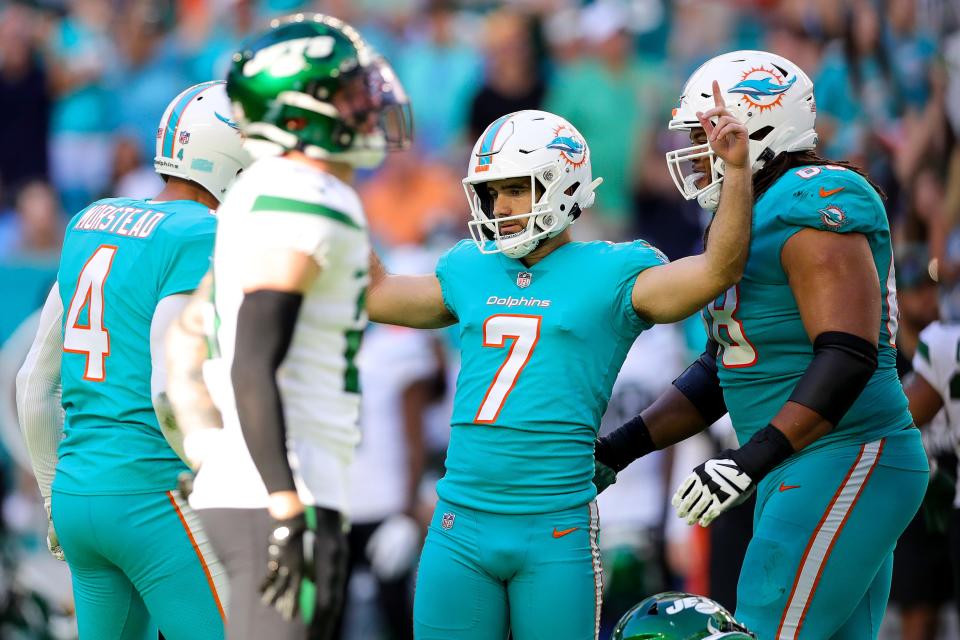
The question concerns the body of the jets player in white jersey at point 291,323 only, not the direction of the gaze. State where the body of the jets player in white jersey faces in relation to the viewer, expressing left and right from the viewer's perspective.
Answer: facing to the right of the viewer

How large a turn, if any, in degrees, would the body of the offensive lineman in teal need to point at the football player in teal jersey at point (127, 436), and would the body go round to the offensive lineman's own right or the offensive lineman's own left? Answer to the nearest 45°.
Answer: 0° — they already face them

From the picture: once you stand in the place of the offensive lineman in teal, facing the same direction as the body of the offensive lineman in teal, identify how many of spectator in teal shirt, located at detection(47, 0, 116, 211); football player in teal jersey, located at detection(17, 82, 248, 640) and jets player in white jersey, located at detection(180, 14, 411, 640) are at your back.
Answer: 0

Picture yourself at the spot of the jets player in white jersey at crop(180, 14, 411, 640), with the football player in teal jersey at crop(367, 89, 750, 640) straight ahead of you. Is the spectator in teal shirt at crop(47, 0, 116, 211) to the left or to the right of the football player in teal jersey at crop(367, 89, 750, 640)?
left

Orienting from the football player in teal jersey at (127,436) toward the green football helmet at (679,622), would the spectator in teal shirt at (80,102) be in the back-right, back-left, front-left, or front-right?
back-left

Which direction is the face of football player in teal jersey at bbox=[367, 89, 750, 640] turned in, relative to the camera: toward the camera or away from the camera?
toward the camera

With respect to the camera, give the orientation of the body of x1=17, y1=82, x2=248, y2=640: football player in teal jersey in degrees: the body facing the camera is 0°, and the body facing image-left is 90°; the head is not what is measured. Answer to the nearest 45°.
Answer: approximately 225°

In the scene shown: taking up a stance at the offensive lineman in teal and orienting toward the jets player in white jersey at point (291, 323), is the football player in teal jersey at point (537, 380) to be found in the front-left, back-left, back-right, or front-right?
front-right

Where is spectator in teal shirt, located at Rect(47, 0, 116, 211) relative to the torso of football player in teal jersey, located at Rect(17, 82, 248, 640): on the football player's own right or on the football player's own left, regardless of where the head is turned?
on the football player's own left

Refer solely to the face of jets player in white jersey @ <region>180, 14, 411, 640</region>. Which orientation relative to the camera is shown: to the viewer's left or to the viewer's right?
to the viewer's right

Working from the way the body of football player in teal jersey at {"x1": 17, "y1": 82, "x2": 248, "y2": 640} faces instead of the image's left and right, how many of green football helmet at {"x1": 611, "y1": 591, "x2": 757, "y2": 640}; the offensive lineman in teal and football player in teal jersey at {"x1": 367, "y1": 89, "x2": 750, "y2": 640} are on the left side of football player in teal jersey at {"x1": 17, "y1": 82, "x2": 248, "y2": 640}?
0

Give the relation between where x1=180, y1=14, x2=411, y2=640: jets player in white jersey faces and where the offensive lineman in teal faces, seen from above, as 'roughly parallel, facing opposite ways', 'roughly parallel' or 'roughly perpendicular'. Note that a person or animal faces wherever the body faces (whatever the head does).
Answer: roughly parallel, facing opposite ways

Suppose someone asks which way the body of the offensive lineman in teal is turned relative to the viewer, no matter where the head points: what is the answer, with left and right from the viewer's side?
facing to the left of the viewer

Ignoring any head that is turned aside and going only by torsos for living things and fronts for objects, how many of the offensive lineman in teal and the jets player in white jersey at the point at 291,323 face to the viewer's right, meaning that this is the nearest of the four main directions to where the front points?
1

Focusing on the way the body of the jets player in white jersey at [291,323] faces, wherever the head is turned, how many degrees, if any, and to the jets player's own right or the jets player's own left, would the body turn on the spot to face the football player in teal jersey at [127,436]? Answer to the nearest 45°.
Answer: approximately 135° to the jets player's own left

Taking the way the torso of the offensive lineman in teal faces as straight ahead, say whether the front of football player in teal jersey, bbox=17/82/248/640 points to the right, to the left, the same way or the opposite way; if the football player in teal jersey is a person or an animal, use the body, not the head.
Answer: to the right

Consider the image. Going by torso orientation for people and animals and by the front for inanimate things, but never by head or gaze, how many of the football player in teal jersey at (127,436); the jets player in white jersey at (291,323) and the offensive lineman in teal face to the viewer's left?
1

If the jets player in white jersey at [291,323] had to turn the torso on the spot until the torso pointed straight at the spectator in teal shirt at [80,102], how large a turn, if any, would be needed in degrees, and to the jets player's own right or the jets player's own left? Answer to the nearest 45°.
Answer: approximately 90° to the jets player's own left
